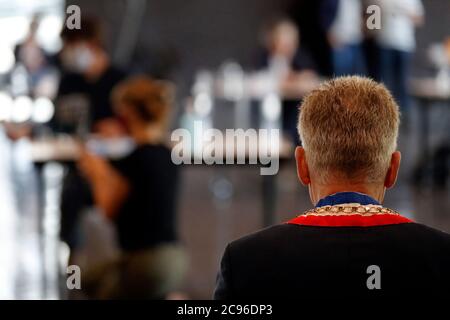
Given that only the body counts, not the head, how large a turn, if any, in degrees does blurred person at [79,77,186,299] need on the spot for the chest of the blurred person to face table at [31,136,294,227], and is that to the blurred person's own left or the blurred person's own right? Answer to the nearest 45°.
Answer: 0° — they already face it
